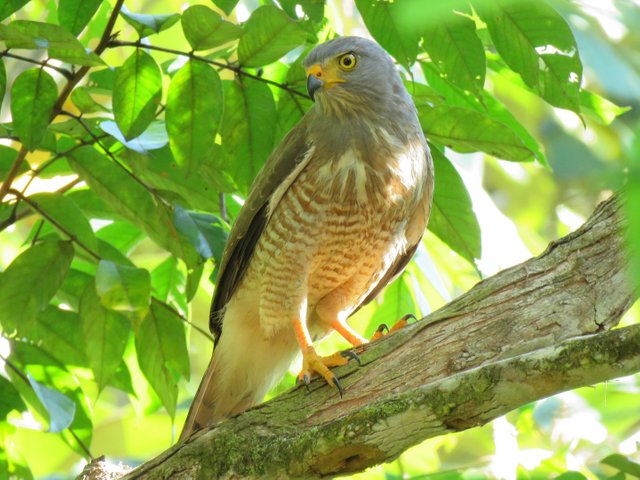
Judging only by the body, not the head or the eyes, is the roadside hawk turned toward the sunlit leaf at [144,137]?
no

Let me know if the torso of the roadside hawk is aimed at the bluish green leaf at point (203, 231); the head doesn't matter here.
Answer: no

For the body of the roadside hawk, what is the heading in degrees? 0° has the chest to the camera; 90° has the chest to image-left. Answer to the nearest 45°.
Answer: approximately 315°

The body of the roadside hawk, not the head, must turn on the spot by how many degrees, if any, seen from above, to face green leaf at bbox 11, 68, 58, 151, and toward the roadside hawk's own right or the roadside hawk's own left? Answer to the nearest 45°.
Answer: approximately 90° to the roadside hawk's own right

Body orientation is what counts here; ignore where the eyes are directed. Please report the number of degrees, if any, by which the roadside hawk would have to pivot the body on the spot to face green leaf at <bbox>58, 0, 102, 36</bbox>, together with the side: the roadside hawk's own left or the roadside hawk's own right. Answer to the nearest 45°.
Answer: approximately 90° to the roadside hawk's own right

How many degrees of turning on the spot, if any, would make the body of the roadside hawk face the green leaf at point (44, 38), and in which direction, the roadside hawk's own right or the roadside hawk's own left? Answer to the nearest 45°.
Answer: approximately 90° to the roadside hawk's own right

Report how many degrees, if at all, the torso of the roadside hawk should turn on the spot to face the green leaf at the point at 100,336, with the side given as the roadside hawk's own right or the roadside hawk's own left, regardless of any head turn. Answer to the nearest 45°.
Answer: approximately 135° to the roadside hawk's own right

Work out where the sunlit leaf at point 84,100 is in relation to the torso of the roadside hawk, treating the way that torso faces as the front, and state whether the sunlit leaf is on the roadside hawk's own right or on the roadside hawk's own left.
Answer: on the roadside hawk's own right

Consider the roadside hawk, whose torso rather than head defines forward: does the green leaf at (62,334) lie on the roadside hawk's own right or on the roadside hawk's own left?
on the roadside hawk's own right

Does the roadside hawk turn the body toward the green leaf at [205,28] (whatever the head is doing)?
no
